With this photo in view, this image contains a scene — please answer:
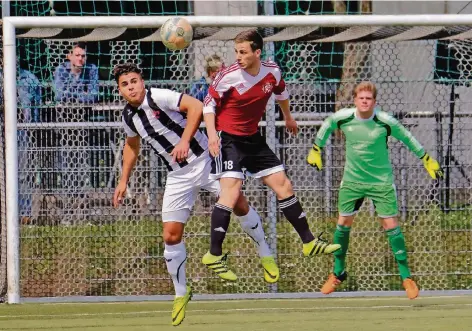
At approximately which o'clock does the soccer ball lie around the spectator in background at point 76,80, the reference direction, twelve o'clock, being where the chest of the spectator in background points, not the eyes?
The soccer ball is roughly at 11 o'clock from the spectator in background.

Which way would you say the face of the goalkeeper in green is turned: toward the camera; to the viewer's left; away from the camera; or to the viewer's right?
toward the camera

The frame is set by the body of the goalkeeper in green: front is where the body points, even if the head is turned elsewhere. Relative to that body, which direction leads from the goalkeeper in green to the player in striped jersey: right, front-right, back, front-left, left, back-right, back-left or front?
front-right

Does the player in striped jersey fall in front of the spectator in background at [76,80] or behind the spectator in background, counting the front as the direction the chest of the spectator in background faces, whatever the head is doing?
in front

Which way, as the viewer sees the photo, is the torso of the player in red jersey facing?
toward the camera

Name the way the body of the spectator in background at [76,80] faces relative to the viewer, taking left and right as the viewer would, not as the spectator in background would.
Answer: facing the viewer

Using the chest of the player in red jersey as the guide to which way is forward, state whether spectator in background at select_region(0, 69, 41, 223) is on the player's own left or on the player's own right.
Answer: on the player's own right

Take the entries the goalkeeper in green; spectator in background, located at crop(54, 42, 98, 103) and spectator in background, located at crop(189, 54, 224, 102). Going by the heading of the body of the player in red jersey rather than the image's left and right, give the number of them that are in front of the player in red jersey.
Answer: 0

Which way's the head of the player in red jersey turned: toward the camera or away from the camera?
toward the camera

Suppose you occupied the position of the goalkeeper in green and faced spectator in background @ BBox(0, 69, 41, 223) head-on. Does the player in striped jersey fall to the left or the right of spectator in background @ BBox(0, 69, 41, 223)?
left

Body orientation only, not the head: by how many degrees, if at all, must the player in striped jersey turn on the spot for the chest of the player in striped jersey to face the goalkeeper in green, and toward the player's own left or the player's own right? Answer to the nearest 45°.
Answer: approximately 135° to the player's own left

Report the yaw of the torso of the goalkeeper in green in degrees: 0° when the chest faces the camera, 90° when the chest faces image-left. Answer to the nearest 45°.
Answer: approximately 0°

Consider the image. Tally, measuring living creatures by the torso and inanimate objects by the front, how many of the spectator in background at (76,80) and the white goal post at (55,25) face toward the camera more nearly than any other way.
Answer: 2

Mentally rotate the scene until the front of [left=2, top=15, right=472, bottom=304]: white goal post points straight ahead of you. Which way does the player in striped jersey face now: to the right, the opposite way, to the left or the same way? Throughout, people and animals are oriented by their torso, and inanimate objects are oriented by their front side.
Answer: the same way
